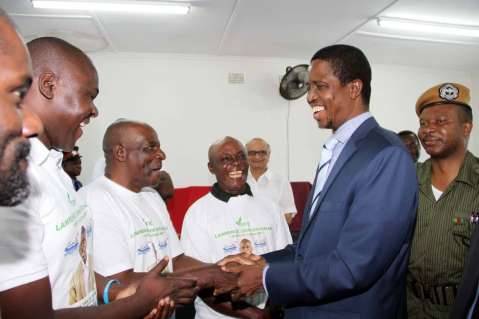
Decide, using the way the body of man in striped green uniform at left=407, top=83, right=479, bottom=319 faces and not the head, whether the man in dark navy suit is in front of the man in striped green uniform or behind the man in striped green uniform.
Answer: in front

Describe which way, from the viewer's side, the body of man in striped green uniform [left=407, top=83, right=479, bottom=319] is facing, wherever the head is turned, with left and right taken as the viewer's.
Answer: facing the viewer and to the left of the viewer

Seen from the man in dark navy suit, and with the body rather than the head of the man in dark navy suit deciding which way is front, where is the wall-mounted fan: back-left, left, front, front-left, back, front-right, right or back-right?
right

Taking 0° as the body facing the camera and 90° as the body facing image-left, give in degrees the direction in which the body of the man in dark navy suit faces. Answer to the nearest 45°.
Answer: approximately 90°

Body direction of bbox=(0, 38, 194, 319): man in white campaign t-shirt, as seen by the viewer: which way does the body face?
to the viewer's right

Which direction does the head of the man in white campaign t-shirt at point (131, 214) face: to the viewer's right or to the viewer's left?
to the viewer's right

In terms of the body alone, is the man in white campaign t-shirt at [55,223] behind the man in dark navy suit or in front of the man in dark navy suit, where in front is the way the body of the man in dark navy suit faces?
in front

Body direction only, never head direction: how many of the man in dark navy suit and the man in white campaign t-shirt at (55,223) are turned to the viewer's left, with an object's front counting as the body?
1

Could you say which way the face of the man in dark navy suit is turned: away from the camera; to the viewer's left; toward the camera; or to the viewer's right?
to the viewer's left

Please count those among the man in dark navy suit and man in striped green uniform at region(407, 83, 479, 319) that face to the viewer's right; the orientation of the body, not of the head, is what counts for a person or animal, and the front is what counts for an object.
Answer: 0

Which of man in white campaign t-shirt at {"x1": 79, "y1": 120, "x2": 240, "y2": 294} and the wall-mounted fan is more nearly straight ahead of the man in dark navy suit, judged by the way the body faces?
the man in white campaign t-shirt
